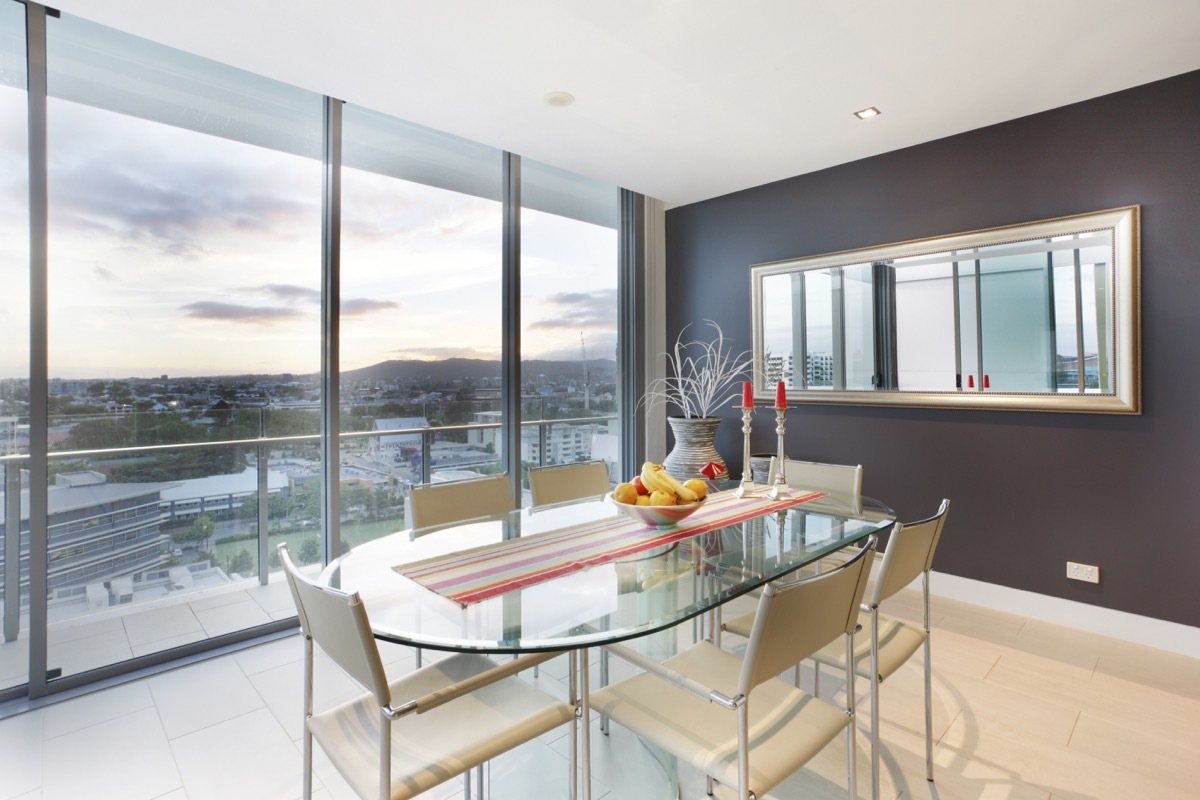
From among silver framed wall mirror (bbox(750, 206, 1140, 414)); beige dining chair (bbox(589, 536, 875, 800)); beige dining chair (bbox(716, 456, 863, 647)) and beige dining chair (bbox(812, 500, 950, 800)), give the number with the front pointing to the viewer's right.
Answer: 0

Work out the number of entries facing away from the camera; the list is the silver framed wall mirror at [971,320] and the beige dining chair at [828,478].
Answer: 0

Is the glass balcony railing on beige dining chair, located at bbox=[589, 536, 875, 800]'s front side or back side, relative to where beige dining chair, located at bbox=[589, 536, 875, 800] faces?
on the front side

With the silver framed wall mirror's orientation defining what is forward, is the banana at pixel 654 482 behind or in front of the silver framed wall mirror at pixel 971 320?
in front

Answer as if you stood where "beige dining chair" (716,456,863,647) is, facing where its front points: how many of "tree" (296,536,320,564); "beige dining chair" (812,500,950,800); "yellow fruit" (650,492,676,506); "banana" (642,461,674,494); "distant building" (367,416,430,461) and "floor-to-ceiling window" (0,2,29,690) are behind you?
0

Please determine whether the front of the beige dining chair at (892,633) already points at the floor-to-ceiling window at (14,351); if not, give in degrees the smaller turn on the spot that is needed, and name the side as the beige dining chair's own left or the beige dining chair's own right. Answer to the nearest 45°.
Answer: approximately 45° to the beige dining chair's own left

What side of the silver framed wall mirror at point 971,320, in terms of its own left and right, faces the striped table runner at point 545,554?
front

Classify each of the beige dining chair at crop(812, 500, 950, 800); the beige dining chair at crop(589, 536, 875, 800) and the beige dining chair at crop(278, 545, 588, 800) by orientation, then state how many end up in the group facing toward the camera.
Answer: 0

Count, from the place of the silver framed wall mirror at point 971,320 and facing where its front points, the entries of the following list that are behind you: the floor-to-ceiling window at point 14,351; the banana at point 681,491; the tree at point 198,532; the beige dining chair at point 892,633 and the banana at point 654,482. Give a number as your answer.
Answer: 0

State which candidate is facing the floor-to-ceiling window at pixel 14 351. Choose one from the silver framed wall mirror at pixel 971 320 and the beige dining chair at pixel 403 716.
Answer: the silver framed wall mirror

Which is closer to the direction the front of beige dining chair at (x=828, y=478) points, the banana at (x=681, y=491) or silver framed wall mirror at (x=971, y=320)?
the banana

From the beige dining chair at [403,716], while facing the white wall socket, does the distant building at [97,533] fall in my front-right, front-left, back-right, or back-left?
back-left

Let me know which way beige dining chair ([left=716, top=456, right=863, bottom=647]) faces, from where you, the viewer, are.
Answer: facing the viewer and to the left of the viewer

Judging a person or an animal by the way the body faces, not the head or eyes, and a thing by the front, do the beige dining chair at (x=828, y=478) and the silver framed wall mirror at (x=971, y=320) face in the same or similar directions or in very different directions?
same or similar directions

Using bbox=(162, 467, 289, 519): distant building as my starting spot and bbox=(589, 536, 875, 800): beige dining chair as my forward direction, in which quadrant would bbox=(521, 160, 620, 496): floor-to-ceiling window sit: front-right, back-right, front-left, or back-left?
front-left

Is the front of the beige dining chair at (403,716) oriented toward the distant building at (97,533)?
no

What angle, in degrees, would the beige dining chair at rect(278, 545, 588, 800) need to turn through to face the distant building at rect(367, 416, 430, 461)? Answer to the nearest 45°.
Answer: approximately 45° to its left

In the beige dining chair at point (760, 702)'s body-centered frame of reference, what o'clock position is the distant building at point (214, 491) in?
The distant building is roughly at 11 o'clock from the beige dining chair.
